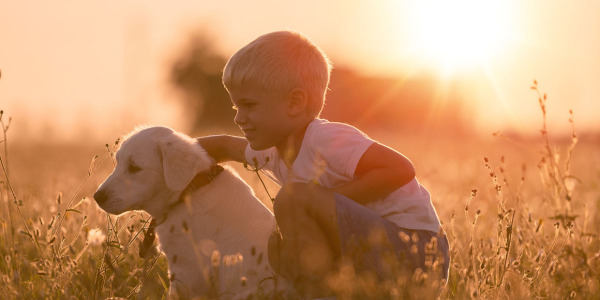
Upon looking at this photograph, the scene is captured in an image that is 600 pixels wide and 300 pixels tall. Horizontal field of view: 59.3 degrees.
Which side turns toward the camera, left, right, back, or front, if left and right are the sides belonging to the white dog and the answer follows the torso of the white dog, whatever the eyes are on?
left

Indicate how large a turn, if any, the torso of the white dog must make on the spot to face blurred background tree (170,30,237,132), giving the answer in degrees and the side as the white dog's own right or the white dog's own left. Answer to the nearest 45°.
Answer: approximately 90° to the white dog's own right

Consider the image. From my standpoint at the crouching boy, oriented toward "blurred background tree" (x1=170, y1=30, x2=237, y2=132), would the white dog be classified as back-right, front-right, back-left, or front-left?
front-left

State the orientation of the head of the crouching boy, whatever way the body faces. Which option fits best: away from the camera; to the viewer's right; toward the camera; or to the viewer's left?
to the viewer's left

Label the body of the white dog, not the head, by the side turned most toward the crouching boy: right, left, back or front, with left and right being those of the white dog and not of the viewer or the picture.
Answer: back

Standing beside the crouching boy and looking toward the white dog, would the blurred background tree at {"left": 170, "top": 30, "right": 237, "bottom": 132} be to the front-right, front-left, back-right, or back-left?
front-right
